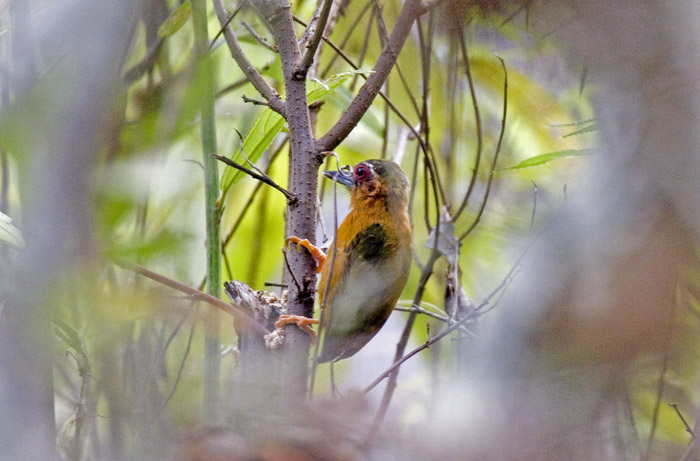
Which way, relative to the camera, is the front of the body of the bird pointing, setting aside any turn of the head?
to the viewer's left
